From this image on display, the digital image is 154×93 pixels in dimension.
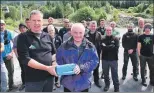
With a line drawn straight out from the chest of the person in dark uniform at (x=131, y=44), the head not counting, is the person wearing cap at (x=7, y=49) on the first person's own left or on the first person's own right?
on the first person's own right

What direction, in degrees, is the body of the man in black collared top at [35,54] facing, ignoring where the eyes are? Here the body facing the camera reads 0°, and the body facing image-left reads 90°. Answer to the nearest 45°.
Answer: approximately 315°

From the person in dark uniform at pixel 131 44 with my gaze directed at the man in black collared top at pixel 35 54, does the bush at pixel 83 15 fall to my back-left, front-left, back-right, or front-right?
back-right

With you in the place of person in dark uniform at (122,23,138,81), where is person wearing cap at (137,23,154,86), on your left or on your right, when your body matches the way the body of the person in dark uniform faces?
on your left

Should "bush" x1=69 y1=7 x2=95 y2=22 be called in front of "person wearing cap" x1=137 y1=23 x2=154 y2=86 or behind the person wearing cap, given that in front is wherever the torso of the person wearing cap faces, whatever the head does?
behind

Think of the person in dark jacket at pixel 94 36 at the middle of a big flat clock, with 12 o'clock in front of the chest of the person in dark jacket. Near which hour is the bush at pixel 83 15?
The bush is roughly at 6 o'clock from the person in dark jacket.

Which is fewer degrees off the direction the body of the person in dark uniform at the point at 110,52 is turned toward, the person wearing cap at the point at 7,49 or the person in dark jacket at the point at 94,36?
the person wearing cap

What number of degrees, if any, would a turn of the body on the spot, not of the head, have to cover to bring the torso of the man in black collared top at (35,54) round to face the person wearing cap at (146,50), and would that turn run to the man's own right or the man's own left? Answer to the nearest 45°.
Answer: approximately 90° to the man's own left

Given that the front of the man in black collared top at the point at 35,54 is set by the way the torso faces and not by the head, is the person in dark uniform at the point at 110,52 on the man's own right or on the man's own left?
on the man's own left

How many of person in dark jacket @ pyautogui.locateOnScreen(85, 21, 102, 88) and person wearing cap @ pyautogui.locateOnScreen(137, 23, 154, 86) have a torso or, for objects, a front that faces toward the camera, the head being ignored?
2

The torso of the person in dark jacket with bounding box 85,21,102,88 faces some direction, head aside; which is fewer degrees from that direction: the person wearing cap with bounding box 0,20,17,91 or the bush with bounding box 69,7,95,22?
the person wearing cap
